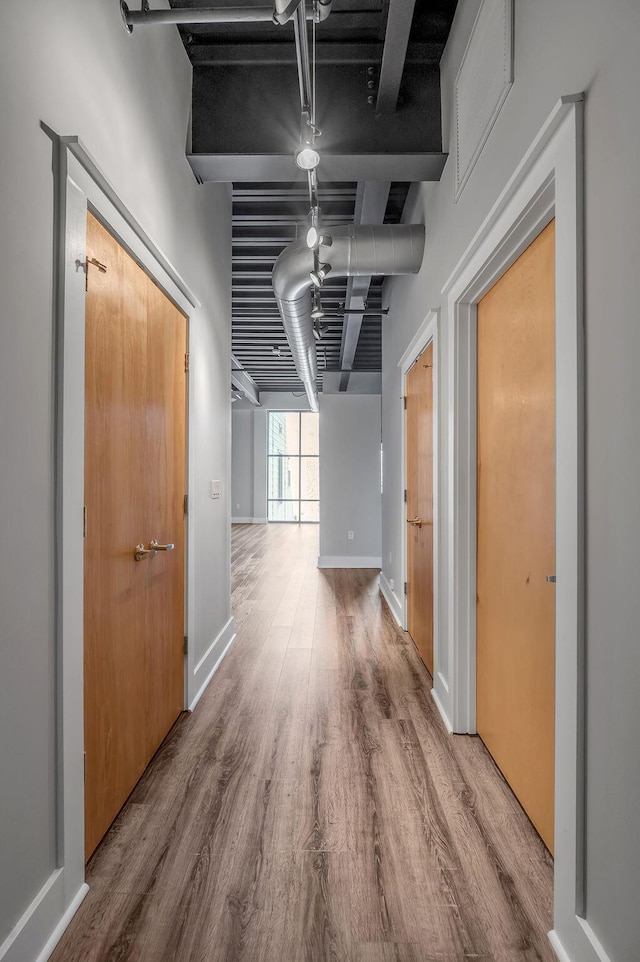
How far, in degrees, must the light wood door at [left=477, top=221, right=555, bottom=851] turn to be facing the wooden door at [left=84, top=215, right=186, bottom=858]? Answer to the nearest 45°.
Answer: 0° — it already faces it

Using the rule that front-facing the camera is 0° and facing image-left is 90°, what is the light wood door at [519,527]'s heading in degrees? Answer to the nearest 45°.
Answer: approximately 90°

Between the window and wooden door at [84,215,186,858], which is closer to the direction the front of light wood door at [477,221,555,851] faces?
the wooden door

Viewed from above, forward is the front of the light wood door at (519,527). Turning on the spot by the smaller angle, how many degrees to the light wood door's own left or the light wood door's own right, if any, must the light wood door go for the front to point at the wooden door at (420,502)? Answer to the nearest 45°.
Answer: approximately 90° to the light wood door's own right

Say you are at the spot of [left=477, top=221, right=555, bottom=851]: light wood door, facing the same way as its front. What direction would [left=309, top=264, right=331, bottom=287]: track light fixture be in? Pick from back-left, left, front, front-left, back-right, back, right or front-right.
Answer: front-right
